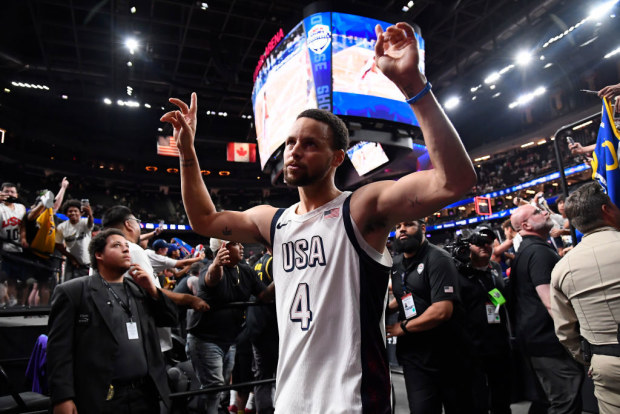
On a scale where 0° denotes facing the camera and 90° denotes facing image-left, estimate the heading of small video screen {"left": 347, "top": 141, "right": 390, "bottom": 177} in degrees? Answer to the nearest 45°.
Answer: approximately 0°

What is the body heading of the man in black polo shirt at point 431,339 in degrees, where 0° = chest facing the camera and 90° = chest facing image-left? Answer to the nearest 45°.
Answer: approximately 45°

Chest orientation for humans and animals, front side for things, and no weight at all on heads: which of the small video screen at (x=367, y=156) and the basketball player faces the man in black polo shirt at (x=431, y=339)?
the small video screen

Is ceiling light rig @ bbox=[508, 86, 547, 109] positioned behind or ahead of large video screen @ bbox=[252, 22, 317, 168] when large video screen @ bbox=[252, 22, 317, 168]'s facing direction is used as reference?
behind

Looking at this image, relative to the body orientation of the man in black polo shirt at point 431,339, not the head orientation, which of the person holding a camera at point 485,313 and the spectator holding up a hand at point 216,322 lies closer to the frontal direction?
the spectator holding up a hand

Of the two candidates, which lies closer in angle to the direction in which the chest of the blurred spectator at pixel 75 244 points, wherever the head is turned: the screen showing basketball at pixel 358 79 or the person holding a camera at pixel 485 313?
the person holding a camera

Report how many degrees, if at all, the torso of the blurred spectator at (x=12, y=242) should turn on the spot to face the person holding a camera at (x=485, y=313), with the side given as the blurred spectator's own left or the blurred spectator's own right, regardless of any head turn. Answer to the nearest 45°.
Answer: approximately 45° to the blurred spectator's own left

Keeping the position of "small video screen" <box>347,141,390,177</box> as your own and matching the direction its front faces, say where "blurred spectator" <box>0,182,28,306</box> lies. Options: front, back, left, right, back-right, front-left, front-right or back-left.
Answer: front-right

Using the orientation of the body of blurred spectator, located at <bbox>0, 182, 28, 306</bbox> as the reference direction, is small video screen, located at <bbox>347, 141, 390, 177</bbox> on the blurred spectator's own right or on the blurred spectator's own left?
on the blurred spectator's own left

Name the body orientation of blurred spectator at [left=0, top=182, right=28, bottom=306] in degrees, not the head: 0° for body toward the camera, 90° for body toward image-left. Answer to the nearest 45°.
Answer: approximately 0°
